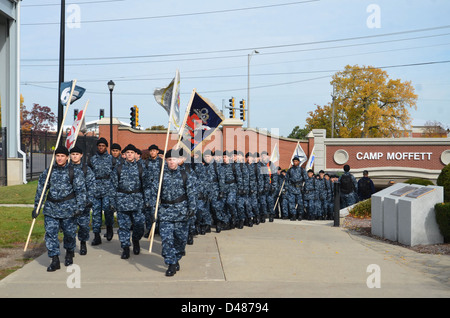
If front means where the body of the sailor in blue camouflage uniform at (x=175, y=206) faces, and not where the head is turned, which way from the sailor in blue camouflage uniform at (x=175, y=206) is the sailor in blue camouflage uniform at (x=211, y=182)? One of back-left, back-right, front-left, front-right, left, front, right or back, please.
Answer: back

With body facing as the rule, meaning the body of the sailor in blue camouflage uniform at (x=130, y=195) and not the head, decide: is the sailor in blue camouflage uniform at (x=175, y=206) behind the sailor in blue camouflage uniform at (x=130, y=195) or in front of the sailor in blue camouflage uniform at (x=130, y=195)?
in front

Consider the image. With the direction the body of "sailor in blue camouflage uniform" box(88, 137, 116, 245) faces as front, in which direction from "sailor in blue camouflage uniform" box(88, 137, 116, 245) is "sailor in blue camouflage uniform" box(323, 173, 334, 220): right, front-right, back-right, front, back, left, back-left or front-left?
back-left

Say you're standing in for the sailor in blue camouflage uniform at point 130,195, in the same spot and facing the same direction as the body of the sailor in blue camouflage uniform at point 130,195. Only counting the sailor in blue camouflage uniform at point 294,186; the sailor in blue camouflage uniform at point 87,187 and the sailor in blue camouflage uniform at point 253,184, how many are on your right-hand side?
1

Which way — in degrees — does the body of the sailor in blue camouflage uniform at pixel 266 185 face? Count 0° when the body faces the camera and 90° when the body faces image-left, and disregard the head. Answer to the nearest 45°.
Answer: approximately 0°

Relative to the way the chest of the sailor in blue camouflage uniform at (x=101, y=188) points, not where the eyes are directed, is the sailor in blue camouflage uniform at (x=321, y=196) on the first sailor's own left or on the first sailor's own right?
on the first sailor's own left

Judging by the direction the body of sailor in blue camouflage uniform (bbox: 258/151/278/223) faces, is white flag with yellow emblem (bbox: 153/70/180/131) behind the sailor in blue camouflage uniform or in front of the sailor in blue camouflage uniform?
in front

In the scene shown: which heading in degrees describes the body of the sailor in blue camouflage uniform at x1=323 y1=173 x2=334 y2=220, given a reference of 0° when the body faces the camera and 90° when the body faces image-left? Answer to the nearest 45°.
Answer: approximately 45°

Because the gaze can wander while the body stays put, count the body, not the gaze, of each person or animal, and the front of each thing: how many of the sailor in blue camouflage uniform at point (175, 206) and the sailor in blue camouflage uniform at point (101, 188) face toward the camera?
2

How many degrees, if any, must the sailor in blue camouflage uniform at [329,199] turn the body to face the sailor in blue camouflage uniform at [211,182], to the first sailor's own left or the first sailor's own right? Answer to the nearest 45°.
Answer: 0° — they already face them

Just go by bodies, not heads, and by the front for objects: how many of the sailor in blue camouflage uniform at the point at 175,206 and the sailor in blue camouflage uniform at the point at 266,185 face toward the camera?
2

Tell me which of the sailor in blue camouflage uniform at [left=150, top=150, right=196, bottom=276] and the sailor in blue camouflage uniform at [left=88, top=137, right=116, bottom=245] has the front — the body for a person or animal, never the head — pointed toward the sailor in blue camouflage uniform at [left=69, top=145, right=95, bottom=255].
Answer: the sailor in blue camouflage uniform at [left=88, top=137, right=116, bottom=245]

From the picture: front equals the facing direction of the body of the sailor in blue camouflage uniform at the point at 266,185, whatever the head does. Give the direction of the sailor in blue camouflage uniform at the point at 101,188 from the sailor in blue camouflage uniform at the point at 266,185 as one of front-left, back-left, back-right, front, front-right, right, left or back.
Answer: front-right
